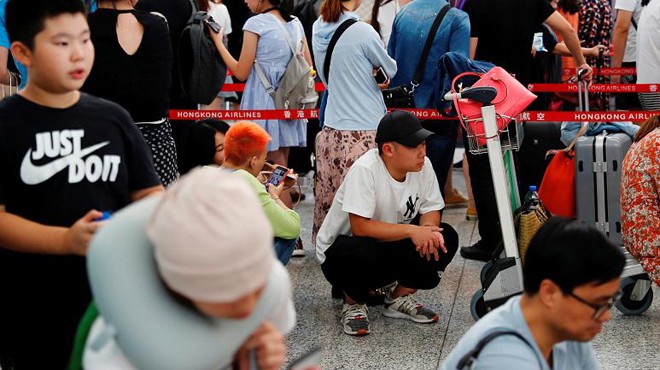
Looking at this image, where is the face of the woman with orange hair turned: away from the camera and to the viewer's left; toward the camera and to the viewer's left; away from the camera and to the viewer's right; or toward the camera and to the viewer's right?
away from the camera and to the viewer's right

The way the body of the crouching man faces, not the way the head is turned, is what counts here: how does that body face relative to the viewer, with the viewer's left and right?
facing the viewer and to the right of the viewer

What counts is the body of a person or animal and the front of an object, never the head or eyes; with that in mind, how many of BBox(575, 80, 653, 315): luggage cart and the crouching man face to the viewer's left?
0

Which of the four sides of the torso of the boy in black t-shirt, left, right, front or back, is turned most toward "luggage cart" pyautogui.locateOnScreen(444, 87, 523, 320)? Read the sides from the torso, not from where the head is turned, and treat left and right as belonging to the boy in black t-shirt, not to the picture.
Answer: left

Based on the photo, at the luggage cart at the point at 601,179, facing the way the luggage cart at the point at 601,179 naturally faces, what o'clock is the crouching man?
The crouching man is roughly at 3 o'clock from the luggage cart.

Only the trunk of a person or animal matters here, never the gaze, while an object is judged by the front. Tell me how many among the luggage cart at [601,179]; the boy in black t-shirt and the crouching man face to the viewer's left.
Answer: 0

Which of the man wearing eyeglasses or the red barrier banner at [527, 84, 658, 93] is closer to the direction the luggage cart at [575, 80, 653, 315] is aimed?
the man wearing eyeglasses

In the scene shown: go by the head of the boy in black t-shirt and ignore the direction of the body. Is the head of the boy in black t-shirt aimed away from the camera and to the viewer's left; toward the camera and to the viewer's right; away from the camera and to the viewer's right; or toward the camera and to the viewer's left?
toward the camera and to the viewer's right

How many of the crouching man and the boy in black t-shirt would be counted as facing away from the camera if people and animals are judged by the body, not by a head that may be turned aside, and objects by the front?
0
